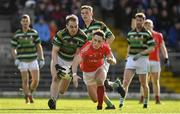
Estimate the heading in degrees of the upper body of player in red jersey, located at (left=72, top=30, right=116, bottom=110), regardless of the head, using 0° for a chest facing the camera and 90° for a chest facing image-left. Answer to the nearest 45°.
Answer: approximately 0°

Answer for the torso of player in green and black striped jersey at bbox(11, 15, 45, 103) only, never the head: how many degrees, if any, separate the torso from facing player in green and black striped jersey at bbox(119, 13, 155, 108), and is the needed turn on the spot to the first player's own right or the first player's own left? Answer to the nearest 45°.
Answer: approximately 45° to the first player's own left

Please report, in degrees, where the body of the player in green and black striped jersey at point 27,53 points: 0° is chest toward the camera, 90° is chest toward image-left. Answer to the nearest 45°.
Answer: approximately 0°

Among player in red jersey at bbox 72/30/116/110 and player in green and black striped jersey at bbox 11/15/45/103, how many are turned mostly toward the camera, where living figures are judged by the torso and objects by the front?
2

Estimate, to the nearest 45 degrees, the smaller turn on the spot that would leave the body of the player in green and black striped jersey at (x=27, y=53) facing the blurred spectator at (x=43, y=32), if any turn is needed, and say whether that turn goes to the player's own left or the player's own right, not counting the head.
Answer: approximately 180°
